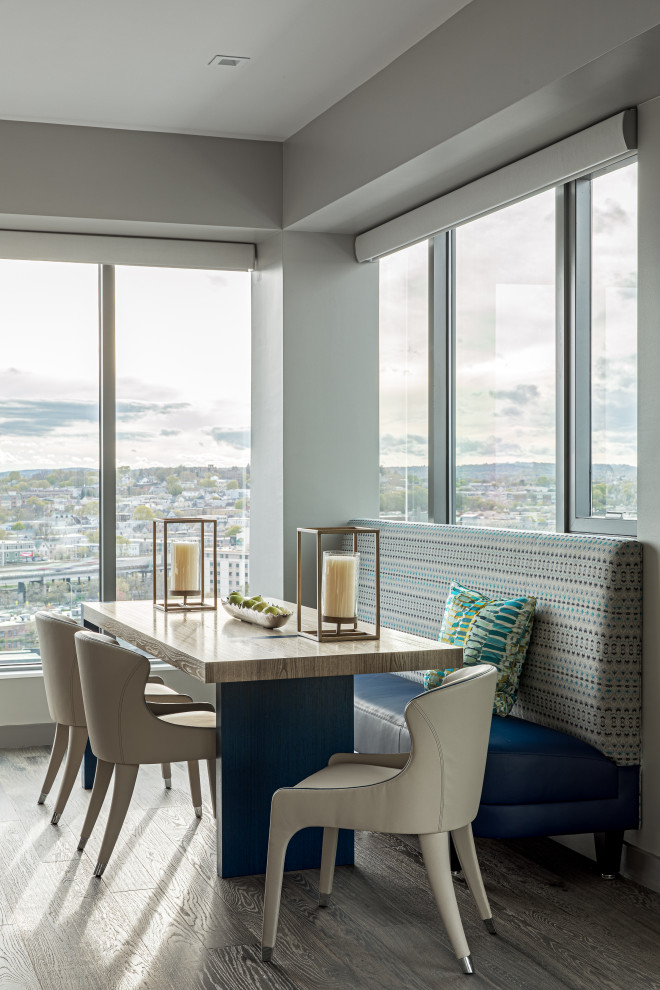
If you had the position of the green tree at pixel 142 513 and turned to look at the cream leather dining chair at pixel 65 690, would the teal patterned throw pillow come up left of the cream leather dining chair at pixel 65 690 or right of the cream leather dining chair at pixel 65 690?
left

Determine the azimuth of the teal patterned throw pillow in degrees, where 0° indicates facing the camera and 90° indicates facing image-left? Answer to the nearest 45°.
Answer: approximately 45°

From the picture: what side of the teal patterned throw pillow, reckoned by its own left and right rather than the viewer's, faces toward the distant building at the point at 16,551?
right

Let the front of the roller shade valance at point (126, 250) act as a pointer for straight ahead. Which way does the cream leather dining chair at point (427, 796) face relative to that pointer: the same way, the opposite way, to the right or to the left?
to the right

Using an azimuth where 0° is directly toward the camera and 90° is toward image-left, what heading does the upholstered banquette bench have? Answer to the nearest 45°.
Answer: approximately 45°

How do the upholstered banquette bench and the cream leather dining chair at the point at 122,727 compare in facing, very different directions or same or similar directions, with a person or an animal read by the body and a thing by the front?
very different directions

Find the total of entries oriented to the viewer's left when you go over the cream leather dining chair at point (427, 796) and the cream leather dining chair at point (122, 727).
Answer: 1

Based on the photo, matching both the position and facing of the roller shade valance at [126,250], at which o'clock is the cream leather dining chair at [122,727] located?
The cream leather dining chair is roughly at 12 o'clock from the roller shade valance.

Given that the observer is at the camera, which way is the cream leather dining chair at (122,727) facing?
facing away from the viewer and to the right of the viewer

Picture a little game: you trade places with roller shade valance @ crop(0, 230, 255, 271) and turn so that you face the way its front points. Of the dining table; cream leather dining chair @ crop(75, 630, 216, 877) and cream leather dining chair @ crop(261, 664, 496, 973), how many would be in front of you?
3

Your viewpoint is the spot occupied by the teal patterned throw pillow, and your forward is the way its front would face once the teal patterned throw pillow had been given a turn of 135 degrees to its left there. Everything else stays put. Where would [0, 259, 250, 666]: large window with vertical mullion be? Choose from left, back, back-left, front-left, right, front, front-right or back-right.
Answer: back-left
